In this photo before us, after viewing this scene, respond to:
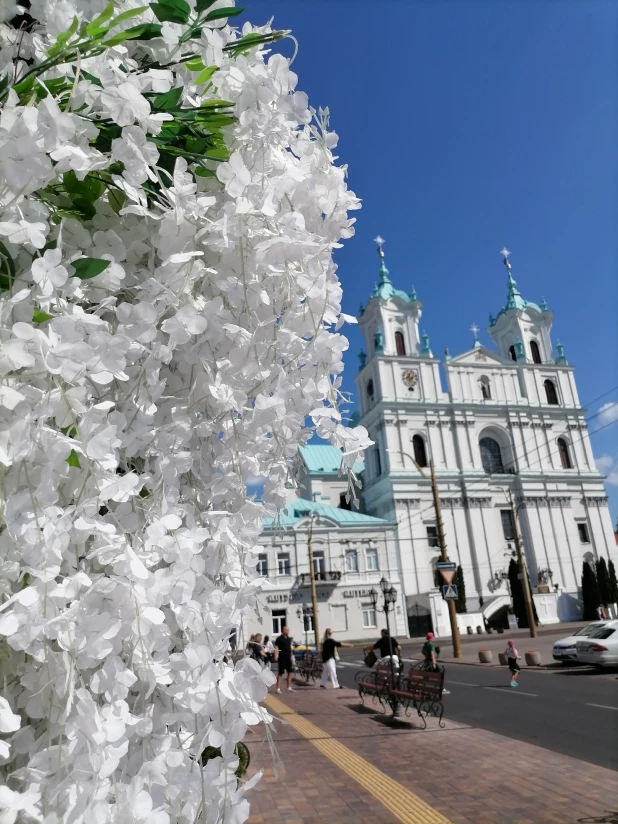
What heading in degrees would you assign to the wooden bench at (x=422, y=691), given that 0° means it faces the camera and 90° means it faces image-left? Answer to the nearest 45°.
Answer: approximately 45°

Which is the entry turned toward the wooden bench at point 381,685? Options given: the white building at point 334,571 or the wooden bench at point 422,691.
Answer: the white building

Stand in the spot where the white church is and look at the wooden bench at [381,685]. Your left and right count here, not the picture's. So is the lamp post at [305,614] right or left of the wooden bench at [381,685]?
right

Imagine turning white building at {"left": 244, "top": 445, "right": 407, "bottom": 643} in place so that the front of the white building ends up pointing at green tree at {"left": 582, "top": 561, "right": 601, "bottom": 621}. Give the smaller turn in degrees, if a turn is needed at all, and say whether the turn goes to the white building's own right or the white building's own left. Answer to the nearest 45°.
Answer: approximately 90° to the white building's own left

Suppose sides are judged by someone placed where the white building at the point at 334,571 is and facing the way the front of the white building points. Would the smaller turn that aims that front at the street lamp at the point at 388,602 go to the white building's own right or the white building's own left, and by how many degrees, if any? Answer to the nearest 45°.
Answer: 0° — it already faces it

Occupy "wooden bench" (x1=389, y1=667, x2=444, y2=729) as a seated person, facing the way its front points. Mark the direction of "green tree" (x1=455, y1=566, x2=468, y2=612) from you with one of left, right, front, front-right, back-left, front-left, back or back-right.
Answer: back-right

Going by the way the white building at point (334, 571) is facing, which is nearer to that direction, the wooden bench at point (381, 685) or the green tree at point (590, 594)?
the wooden bench

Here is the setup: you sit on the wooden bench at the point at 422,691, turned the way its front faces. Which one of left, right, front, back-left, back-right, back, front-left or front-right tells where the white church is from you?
back-right

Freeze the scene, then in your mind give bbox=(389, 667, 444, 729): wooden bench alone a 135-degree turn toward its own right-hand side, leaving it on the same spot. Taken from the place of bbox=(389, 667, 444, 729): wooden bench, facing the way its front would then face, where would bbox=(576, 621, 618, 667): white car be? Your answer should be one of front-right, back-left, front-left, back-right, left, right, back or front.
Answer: front-right

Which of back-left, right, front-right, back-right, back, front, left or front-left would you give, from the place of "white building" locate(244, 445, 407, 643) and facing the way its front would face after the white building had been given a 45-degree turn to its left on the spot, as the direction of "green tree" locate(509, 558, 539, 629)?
front-left

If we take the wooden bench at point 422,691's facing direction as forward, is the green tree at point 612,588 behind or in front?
behind

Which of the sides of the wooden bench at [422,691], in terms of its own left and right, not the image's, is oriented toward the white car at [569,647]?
back

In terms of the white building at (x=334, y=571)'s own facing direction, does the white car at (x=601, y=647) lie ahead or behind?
ahead

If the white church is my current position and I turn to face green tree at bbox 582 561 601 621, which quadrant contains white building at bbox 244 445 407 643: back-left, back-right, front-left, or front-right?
back-right

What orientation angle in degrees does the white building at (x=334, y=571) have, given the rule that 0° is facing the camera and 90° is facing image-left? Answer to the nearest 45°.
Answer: approximately 0°

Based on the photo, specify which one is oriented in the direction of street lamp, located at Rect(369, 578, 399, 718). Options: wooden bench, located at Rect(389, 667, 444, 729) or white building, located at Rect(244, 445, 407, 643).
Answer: the white building
